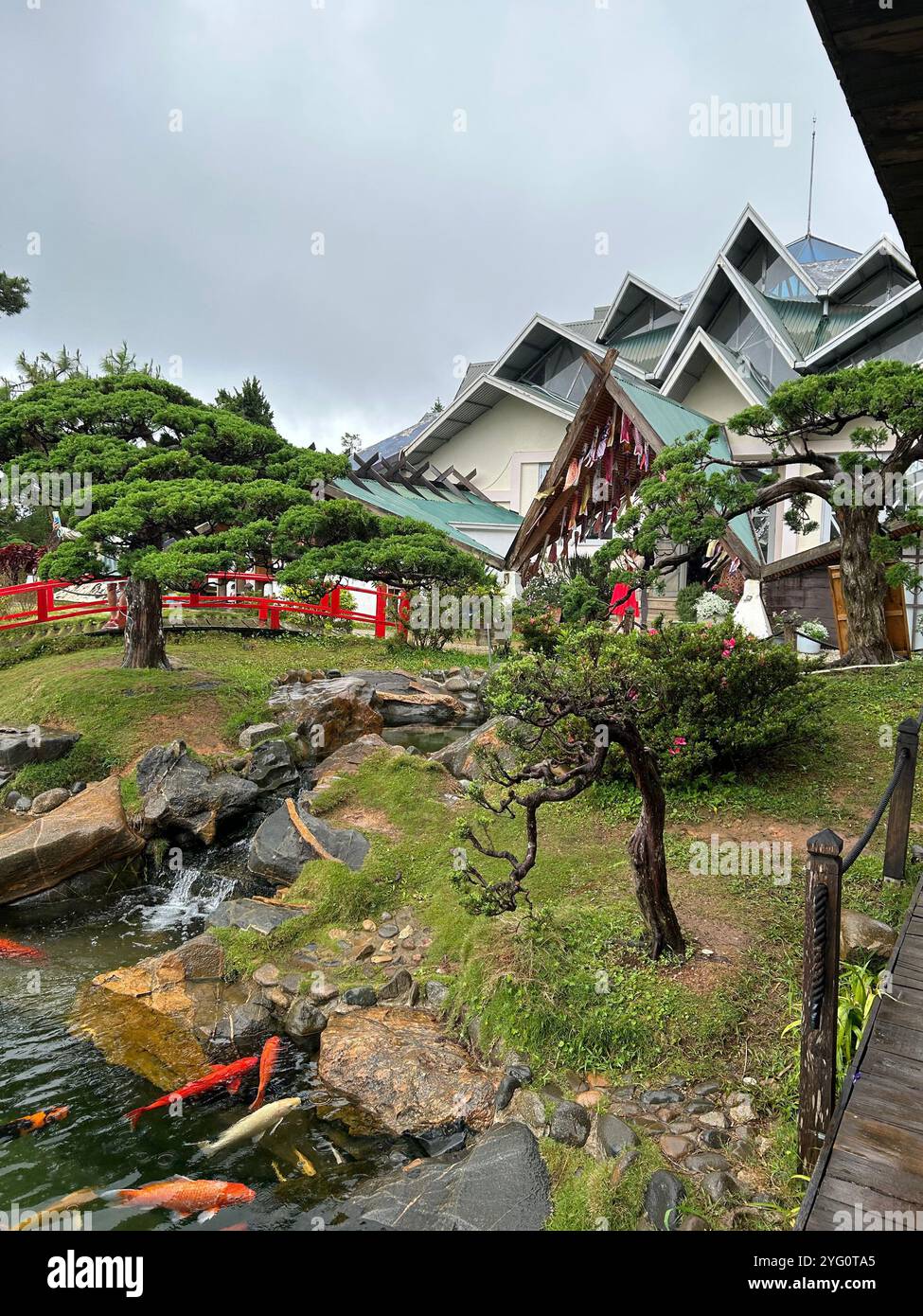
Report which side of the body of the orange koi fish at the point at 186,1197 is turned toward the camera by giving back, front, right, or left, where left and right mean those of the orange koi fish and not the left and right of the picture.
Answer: right

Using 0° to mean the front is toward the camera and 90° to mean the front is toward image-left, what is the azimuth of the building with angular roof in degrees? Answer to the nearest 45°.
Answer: approximately 45°

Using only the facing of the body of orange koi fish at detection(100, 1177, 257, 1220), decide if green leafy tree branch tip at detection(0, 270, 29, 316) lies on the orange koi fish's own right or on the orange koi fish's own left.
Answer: on the orange koi fish's own left

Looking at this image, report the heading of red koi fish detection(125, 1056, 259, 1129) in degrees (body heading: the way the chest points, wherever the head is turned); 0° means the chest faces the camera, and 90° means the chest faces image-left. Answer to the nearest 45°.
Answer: approximately 225°

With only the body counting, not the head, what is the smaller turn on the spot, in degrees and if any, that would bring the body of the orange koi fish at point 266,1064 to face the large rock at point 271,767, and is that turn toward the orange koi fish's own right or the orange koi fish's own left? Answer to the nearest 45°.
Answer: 0° — it already faces it

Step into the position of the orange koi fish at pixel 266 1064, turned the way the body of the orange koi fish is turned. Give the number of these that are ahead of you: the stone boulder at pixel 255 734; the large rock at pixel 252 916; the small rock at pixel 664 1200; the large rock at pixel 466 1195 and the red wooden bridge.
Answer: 3

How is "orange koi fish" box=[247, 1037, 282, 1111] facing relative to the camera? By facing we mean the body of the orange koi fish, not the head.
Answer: away from the camera

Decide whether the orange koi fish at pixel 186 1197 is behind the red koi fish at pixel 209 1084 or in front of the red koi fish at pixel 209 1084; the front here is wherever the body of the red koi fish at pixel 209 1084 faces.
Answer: behind

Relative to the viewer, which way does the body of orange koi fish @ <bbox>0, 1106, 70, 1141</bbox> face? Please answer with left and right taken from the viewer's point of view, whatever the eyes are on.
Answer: facing away from the viewer and to the right of the viewer
